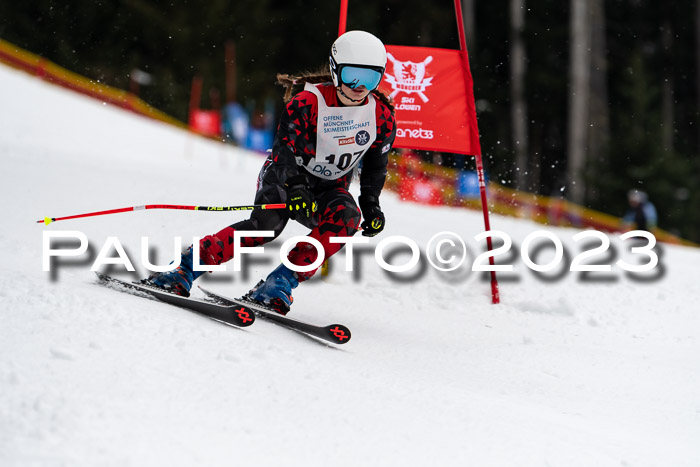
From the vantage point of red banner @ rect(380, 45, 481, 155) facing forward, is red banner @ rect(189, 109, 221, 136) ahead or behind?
behind

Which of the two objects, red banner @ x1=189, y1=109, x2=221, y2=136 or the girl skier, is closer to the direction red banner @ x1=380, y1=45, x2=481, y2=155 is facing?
the girl skier

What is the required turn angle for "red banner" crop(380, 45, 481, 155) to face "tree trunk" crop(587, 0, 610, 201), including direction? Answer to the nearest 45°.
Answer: approximately 180°

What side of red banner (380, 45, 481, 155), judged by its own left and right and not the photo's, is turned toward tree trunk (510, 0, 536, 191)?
back

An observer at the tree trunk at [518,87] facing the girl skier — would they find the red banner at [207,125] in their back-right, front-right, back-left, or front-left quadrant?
front-right

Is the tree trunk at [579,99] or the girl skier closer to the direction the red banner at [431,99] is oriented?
the girl skier

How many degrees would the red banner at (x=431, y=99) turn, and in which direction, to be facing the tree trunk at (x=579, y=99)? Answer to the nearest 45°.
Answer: approximately 180°

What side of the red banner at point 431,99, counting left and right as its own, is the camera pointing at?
front
